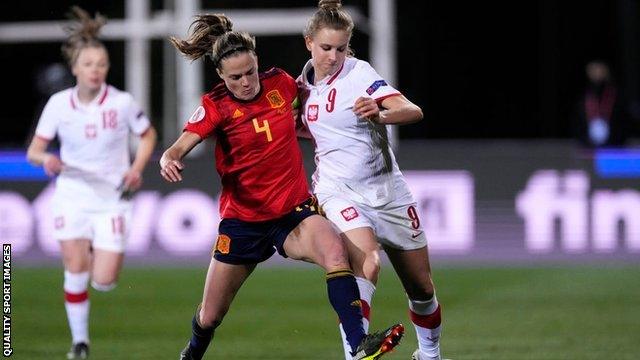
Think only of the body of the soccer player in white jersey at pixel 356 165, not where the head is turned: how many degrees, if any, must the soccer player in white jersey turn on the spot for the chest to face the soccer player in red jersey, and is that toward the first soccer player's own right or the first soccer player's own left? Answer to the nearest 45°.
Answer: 0° — they already face them

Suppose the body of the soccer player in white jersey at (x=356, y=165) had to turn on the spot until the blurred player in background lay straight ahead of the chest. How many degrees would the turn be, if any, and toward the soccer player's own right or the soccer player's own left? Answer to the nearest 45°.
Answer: approximately 90° to the soccer player's own right

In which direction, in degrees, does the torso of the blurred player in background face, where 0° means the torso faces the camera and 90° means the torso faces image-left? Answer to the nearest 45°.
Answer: approximately 0°

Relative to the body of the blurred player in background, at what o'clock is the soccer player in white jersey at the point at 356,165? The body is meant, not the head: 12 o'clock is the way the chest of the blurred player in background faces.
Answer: The soccer player in white jersey is roughly at 11 o'clock from the blurred player in background.

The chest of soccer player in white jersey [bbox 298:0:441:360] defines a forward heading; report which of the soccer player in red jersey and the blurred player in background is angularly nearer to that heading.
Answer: the soccer player in red jersey
